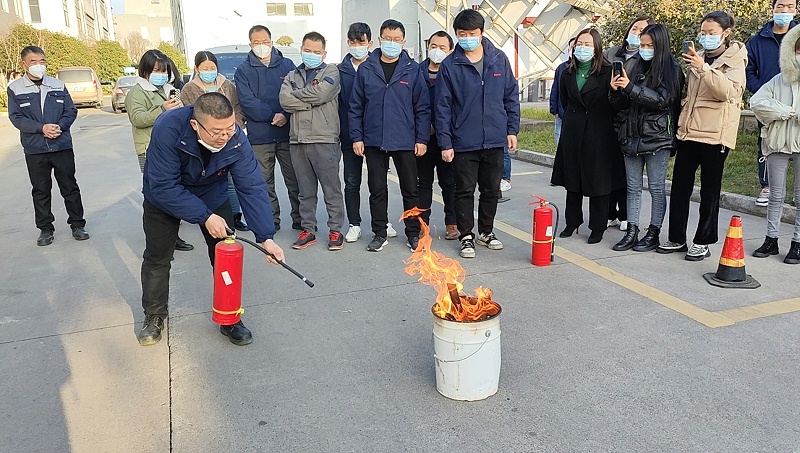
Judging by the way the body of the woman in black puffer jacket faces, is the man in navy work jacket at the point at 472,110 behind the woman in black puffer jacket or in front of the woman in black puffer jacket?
in front

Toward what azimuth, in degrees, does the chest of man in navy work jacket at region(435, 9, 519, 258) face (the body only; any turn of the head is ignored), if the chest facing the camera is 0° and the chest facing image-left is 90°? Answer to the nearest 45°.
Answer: approximately 0°

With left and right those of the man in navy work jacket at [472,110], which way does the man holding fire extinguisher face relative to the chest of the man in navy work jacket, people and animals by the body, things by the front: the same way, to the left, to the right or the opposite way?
to the left

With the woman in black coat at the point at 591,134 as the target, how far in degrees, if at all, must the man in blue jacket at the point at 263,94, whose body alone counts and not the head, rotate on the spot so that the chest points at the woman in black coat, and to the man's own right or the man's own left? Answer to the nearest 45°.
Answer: approximately 45° to the man's own left

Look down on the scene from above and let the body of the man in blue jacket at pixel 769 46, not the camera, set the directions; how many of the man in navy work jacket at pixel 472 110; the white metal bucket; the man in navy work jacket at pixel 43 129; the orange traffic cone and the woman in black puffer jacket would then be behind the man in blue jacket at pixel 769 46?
0

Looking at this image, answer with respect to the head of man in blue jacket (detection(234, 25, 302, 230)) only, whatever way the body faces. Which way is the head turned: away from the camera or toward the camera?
toward the camera

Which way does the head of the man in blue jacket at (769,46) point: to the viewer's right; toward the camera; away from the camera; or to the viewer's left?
toward the camera

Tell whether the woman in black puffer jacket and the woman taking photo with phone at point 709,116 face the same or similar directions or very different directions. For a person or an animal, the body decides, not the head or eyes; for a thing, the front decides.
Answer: same or similar directions

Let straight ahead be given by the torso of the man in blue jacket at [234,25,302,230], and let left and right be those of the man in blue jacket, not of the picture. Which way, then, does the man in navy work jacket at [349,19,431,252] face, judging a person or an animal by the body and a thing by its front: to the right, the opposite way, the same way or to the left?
the same way

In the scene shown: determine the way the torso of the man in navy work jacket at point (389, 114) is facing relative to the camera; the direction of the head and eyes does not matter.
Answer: toward the camera

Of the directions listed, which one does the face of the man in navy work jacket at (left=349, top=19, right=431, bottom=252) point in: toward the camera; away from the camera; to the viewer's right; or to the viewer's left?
toward the camera

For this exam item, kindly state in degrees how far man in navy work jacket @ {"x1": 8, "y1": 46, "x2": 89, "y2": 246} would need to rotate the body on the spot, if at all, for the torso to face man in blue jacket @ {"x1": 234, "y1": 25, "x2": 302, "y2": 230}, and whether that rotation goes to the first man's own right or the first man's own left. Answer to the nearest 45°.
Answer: approximately 45° to the first man's own left

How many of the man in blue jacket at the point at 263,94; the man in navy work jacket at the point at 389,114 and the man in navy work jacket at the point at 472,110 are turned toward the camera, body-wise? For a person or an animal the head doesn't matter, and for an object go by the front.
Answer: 3

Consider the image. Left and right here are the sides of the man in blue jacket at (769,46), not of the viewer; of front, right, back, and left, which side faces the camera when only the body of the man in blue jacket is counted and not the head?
front

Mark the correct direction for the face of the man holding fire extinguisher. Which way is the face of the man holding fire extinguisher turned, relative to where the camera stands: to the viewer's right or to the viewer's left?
to the viewer's right

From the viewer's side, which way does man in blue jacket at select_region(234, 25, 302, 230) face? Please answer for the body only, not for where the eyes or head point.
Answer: toward the camera

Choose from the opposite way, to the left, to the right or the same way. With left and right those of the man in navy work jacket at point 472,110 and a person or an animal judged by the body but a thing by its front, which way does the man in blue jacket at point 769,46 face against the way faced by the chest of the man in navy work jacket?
the same way

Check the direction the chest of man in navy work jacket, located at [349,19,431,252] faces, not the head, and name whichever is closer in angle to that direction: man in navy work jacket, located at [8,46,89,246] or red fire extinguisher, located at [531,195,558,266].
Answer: the red fire extinguisher

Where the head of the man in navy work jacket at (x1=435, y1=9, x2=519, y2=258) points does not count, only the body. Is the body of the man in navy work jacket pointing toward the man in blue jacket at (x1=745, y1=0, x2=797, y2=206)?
no
